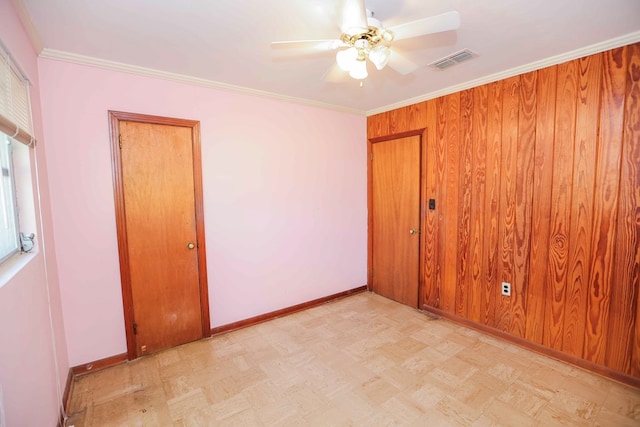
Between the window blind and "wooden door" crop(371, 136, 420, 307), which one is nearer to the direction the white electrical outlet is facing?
the window blind

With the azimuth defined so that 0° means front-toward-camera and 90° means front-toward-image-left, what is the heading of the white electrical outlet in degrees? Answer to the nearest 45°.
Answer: approximately 45°

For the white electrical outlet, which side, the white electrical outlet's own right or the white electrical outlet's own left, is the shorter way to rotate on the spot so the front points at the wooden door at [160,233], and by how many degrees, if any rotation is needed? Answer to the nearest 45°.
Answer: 0° — it already faces it

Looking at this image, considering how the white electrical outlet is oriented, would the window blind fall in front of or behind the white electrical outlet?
in front

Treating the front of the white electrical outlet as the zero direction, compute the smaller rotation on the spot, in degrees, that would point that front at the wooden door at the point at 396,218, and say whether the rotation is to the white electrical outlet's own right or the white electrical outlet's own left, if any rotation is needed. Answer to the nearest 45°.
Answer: approximately 45° to the white electrical outlet's own right
